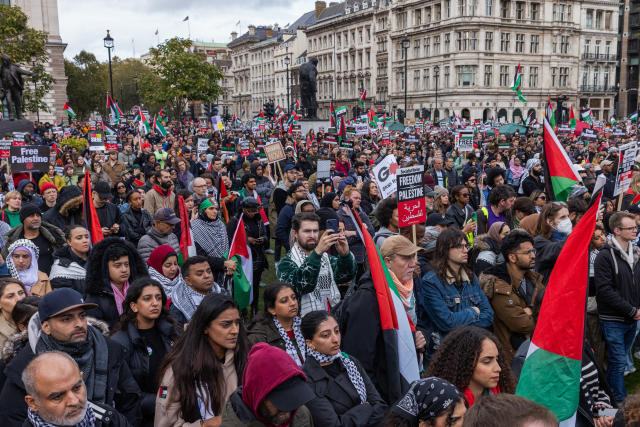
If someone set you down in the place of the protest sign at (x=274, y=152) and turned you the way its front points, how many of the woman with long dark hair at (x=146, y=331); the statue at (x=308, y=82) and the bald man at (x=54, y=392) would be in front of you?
2

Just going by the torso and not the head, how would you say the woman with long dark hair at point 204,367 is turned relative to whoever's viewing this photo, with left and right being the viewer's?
facing the viewer and to the right of the viewer

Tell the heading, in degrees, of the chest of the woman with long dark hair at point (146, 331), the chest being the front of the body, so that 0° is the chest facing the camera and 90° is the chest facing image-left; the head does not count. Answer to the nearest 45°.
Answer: approximately 315°

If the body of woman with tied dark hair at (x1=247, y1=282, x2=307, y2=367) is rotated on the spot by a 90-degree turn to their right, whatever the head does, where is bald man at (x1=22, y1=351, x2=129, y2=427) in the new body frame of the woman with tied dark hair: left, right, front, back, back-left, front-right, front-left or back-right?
front

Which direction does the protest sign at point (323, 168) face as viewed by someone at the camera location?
facing the viewer

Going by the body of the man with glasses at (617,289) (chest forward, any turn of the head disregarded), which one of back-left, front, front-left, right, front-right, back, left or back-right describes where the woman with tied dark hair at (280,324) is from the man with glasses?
right

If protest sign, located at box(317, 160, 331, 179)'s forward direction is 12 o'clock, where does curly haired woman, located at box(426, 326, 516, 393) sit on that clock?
The curly haired woman is roughly at 12 o'clock from the protest sign.

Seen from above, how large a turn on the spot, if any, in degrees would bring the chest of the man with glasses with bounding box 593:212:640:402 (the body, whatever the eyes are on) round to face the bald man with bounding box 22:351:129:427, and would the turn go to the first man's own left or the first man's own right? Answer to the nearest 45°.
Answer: approximately 90° to the first man's own right

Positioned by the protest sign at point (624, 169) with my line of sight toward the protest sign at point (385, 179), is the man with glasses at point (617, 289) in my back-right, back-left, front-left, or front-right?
front-left

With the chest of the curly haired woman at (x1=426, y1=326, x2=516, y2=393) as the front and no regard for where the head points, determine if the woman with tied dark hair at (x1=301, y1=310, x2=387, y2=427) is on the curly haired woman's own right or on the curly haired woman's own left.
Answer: on the curly haired woman's own right

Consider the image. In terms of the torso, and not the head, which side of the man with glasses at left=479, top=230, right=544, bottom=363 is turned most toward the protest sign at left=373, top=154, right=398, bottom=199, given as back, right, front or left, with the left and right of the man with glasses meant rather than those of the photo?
back

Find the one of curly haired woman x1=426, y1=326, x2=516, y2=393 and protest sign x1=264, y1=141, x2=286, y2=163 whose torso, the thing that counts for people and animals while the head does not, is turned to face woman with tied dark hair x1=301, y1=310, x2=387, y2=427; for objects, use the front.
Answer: the protest sign

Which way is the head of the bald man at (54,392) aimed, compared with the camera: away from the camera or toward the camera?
toward the camera

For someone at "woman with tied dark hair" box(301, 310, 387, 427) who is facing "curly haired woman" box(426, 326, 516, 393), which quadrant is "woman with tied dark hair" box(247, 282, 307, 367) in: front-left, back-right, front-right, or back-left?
back-left

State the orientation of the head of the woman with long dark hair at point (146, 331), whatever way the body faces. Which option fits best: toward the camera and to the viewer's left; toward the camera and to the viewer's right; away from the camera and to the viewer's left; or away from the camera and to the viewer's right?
toward the camera and to the viewer's right

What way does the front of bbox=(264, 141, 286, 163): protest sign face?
toward the camera
